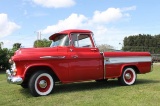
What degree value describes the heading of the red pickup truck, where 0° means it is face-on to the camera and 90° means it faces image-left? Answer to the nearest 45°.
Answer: approximately 45°
